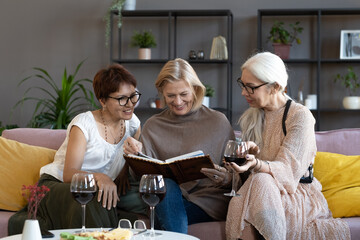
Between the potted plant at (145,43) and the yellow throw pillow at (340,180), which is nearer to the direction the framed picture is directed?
the yellow throw pillow

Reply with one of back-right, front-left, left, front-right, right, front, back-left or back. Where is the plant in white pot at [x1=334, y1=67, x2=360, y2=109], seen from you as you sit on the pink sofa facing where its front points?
back-left

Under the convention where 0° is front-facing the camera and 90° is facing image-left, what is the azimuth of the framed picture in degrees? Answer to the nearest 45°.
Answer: approximately 0°

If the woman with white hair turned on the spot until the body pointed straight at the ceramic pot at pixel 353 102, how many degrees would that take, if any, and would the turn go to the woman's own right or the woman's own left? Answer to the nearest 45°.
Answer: approximately 135° to the woman's own right

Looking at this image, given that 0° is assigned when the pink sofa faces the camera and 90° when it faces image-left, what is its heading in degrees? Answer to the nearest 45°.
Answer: approximately 0°

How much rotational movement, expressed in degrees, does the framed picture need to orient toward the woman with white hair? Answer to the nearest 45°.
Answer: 0° — it already faces them

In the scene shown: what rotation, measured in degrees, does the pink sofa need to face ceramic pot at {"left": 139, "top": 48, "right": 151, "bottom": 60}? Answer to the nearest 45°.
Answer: approximately 180°

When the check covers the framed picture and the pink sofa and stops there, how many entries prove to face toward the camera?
2

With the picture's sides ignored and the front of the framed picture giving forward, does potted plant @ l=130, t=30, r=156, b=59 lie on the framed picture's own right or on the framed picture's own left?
on the framed picture's own right

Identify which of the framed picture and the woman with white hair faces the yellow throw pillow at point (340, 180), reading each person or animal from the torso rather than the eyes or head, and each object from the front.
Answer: the framed picture

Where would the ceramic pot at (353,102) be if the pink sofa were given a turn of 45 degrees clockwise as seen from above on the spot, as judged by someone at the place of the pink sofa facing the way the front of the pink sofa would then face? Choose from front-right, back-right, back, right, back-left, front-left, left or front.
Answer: back

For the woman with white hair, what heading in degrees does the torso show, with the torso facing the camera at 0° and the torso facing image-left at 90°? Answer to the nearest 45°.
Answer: approximately 45°
